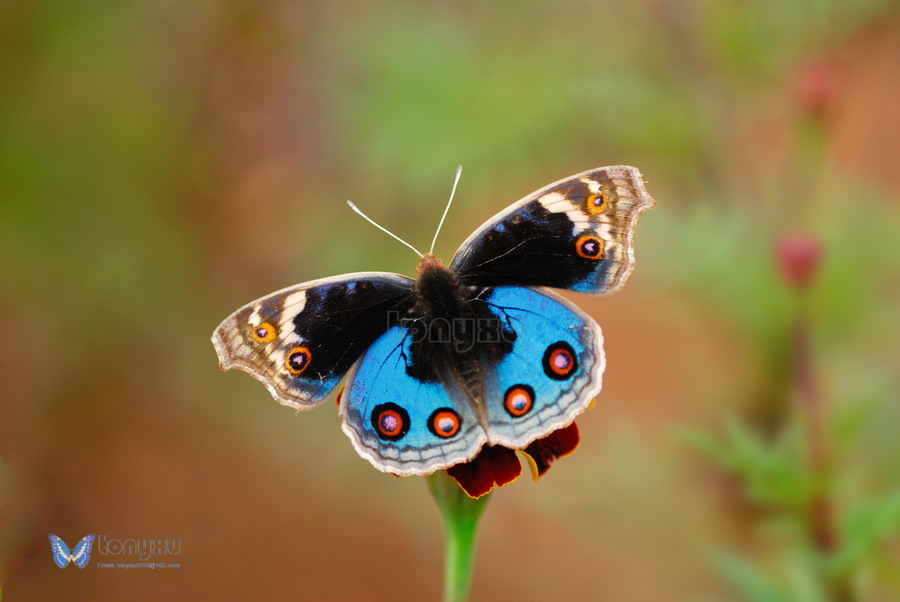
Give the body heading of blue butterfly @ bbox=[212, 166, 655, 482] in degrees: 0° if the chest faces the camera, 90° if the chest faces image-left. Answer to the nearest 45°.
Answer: approximately 180°
